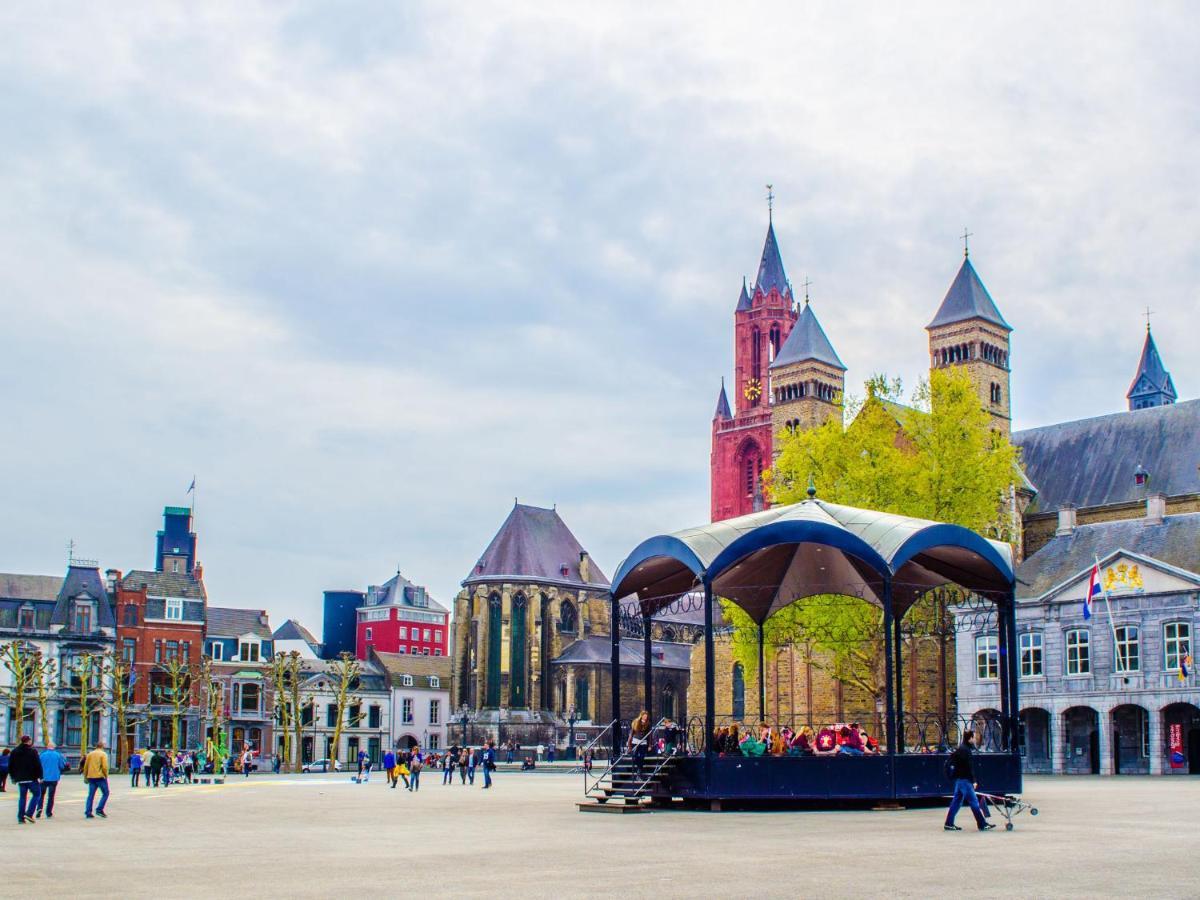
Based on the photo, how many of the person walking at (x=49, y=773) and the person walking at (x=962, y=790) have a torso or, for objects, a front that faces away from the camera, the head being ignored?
1

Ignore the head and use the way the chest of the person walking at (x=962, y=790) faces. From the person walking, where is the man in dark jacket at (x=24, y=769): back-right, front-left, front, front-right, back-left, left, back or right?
back

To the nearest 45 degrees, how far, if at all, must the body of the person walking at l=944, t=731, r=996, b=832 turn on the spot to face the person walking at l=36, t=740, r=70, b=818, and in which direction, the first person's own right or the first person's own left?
approximately 180°

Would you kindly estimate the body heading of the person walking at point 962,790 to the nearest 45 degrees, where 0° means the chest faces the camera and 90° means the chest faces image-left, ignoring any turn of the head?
approximately 270°

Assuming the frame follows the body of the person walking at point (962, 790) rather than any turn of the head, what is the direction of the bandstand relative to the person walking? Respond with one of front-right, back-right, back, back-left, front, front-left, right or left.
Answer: left

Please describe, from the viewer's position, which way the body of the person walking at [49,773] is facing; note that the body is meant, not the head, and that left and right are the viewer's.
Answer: facing away from the viewer
